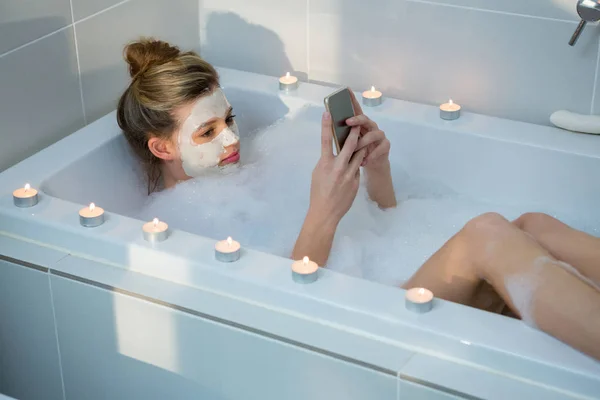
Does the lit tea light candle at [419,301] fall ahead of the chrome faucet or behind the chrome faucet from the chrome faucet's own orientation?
ahead

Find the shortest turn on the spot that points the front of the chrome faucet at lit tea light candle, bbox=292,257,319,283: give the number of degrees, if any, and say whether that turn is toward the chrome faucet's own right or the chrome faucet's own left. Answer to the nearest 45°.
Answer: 0° — it already faces it

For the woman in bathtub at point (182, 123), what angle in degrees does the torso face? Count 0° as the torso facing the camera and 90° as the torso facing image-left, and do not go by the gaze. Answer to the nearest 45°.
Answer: approximately 315°

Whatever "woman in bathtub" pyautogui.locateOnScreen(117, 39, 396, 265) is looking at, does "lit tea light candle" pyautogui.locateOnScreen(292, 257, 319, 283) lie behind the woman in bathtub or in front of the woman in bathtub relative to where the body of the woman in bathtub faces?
in front

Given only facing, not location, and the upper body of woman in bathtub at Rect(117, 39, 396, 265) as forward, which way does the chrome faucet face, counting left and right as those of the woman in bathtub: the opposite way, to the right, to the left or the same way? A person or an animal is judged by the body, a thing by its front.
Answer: to the right

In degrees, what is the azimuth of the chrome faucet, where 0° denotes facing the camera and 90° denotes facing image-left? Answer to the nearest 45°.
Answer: approximately 45°

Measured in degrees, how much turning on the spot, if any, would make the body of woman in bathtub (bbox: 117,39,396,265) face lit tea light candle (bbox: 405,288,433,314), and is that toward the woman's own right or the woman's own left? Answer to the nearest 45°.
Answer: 0° — they already face it

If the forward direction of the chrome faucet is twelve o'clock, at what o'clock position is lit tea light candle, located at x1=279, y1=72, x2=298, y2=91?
The lit tea light candle is roughly at 2 o'clock from the chrome faucet.
